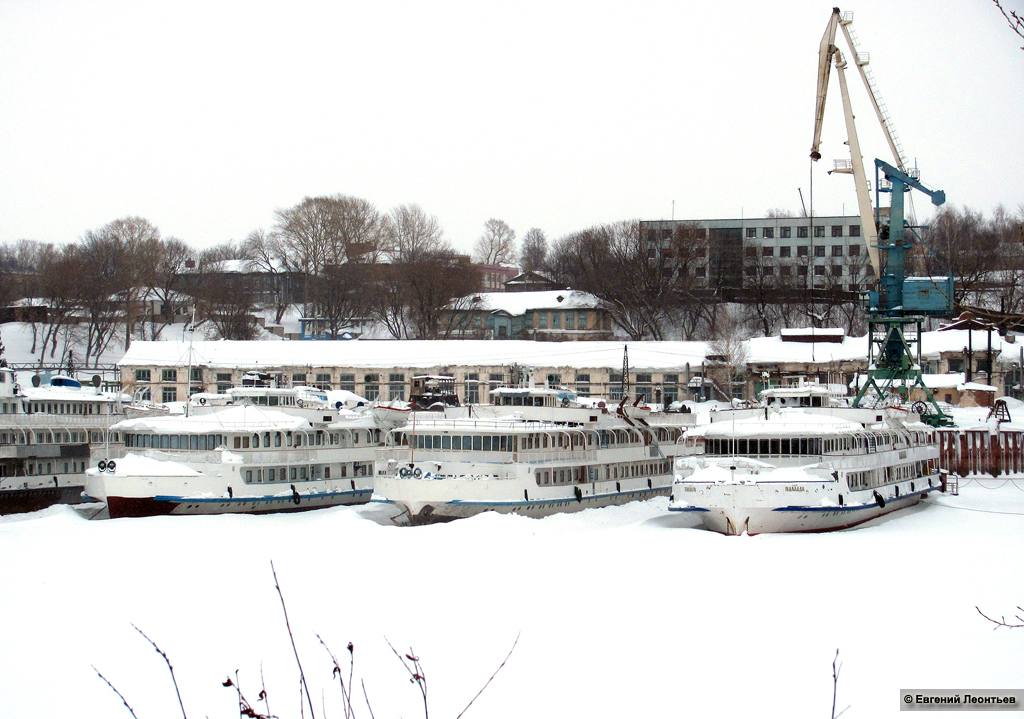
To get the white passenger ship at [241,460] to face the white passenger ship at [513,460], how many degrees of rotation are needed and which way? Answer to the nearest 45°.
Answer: approximately 90° to its left

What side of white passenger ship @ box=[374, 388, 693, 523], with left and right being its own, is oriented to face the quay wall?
back

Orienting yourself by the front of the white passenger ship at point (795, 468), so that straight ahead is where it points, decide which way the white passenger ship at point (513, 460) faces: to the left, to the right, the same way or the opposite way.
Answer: the same way

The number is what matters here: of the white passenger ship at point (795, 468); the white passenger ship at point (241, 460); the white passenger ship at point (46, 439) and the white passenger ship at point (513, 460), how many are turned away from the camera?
0

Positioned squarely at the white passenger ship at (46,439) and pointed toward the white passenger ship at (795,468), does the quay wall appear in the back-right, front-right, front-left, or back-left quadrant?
front-left

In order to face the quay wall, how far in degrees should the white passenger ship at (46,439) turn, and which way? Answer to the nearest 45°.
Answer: approximately 180°

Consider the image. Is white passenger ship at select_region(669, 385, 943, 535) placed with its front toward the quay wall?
no

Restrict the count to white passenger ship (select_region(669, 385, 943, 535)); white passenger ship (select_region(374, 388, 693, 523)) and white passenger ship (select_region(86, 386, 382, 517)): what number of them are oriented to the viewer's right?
0

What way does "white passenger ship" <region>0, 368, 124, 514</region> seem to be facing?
to the viewer's left

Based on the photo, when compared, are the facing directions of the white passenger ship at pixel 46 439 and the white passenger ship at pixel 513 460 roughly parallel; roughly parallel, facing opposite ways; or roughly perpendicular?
roughly parallel

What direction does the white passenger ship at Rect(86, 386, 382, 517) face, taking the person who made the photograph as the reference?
facing the viewer and to the left of the viewer

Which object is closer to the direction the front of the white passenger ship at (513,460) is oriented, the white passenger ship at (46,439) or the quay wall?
the white passenger ship

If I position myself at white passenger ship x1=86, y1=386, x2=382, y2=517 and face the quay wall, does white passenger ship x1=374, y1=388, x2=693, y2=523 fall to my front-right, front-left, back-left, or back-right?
front-right

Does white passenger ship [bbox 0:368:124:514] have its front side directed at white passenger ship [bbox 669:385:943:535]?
no

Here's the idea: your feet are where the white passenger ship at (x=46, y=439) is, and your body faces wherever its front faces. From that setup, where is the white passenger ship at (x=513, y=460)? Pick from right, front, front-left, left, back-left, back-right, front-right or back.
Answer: back-left

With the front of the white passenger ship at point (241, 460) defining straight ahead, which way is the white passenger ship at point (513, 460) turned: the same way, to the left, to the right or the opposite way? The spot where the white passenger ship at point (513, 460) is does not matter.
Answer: the same way

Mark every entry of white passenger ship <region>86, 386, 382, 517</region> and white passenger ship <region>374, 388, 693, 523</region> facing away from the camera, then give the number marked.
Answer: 0

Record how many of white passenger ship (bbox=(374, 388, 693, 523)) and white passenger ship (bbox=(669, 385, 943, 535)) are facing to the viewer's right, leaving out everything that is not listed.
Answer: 0

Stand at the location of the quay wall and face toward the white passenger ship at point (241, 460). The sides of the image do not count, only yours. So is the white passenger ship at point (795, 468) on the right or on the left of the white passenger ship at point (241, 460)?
left
